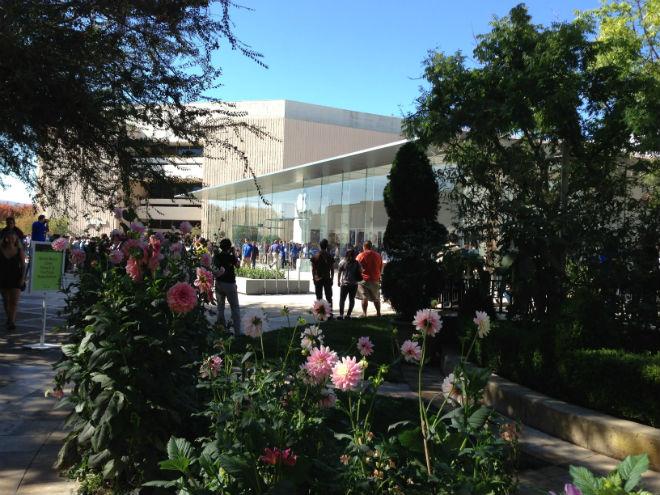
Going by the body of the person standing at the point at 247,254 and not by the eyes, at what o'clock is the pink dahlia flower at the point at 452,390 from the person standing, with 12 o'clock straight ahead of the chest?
The pink dahlia flower is roughly at 6 o'clock from the person standing.

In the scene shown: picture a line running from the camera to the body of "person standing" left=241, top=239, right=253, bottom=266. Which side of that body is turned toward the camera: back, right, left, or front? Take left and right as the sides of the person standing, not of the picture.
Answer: back

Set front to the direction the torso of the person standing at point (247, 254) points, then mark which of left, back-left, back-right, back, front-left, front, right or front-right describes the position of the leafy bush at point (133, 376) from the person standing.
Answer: back

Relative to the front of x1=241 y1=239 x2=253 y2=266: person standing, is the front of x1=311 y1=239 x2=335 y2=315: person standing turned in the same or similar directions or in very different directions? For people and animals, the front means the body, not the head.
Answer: same or similar directions

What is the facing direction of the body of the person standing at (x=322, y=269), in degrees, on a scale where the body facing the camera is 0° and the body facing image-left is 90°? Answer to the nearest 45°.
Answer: approximately 180°

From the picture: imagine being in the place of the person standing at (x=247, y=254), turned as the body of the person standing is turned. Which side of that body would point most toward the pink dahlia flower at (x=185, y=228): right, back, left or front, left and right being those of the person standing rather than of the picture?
back

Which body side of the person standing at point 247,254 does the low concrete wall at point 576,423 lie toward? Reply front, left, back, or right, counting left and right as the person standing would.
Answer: back

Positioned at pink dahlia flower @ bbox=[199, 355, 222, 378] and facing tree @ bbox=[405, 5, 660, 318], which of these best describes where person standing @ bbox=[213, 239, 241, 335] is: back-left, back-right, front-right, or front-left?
front-left

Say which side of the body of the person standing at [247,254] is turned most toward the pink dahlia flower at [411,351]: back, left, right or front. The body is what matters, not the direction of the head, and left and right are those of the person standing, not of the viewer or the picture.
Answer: back
